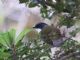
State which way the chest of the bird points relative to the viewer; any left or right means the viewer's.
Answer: facing to the left of the viewer
